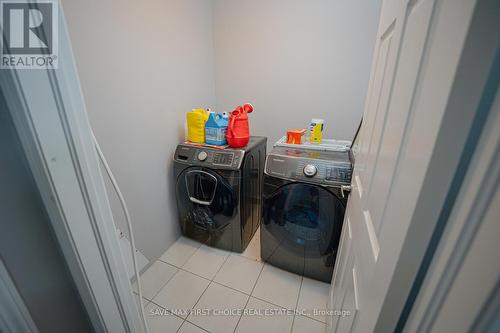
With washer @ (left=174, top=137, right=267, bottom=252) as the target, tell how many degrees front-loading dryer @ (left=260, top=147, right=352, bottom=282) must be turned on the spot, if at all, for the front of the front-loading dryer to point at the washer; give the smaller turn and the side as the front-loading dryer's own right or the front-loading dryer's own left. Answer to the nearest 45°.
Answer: approximately 90° to the front-loading dryer's own right

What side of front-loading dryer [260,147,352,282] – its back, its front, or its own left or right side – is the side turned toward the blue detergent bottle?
right

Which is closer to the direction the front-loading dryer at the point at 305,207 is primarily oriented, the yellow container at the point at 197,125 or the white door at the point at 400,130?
the white door

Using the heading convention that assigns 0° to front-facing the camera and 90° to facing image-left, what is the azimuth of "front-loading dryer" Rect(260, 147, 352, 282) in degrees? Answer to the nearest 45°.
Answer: approximately 0°

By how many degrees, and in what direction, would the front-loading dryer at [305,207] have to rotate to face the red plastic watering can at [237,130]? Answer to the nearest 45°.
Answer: approximately 90° to its right

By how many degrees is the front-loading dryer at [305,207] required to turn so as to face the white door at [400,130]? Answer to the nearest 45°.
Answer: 0° — it already faces it

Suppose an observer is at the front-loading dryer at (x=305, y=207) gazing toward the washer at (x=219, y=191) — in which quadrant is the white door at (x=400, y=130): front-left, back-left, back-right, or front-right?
back-left

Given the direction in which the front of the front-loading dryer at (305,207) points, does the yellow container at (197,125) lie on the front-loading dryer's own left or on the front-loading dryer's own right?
on the front-loading dryer's own right
